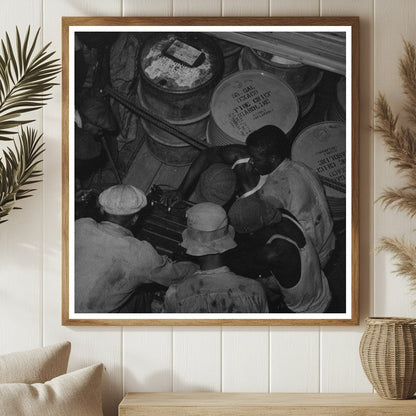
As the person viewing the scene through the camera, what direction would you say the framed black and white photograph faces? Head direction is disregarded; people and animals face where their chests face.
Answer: facing the viewer

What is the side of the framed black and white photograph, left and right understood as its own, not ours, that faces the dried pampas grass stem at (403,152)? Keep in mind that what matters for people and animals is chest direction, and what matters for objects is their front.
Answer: left
